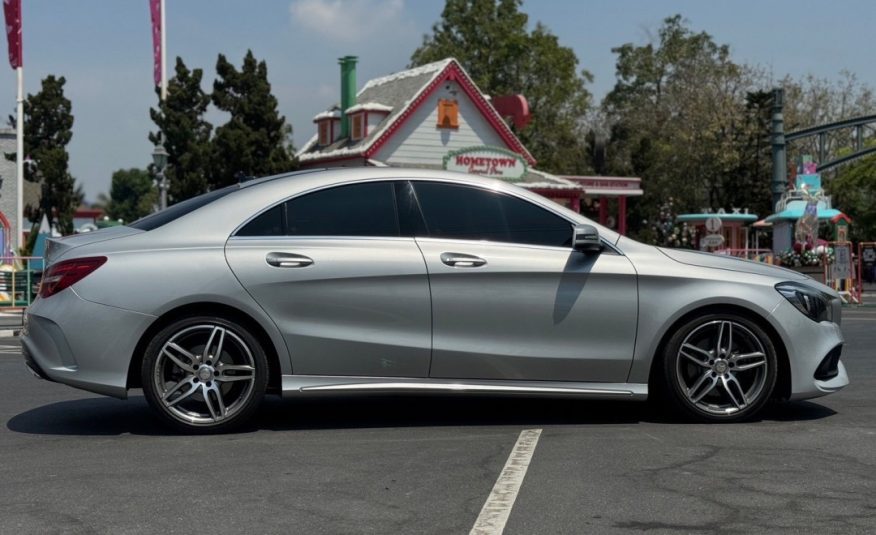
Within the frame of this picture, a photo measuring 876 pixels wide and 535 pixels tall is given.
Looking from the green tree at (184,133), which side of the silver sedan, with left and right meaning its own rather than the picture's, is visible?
left

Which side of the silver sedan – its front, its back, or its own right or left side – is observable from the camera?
right

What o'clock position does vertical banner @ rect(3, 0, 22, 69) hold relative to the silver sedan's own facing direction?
The vertical banner is roughly at 8 o'clock from the silver sedan.

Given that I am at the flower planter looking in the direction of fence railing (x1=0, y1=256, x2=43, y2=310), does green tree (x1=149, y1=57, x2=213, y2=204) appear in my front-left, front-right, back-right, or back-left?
front-right

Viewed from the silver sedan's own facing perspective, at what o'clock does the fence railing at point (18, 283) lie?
The fence railing is roughly at 8 o'clock from the silver sedan.

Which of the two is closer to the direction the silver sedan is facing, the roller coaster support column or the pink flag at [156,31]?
the roller coaster support column

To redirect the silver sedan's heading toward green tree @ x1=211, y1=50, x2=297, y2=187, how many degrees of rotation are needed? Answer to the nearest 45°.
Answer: approximately 90° to its left

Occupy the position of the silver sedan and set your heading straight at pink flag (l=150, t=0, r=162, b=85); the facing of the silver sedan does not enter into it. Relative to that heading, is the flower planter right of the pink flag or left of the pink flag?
right

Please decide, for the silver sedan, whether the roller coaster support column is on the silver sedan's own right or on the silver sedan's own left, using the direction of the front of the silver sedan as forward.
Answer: on the silver sedan's own left
